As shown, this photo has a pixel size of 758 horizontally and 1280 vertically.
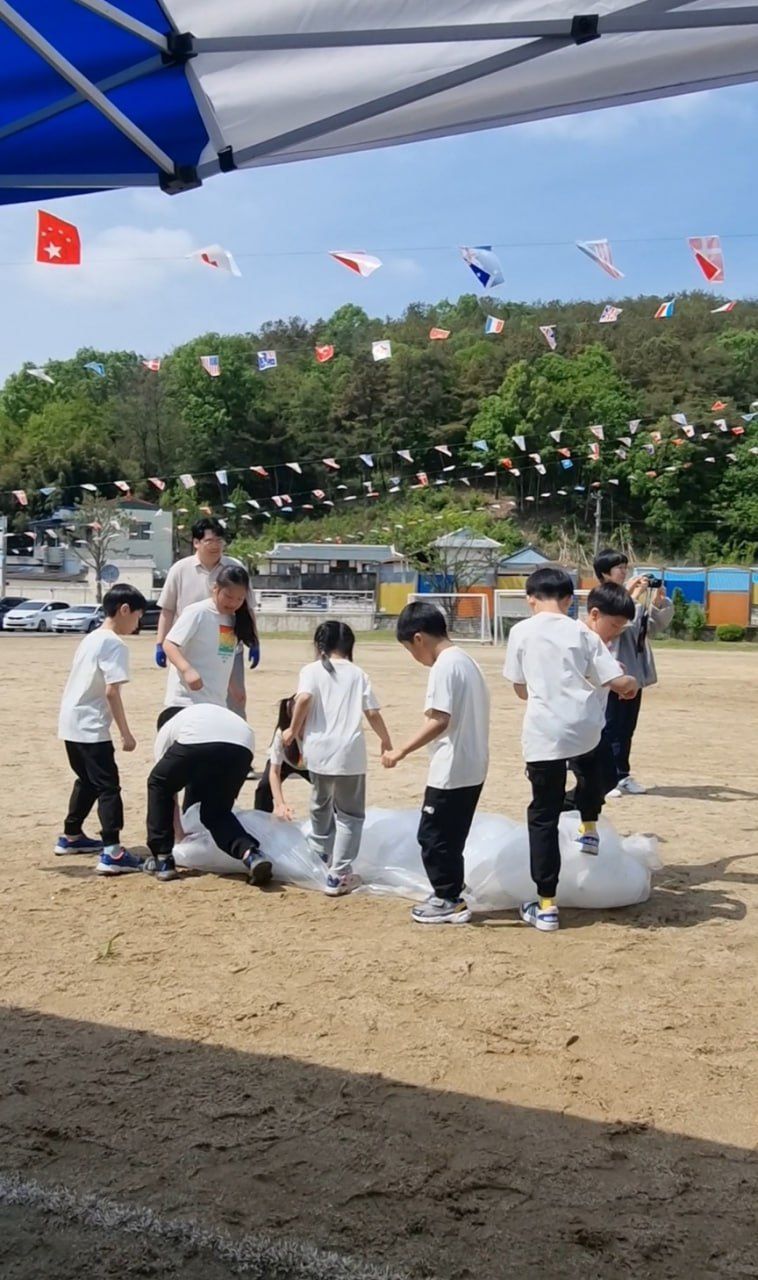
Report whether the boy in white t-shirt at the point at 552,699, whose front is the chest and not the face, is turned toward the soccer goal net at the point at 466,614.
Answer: yes

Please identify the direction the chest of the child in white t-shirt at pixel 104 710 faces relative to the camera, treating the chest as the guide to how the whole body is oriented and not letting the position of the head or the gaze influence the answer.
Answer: to the viewer's right

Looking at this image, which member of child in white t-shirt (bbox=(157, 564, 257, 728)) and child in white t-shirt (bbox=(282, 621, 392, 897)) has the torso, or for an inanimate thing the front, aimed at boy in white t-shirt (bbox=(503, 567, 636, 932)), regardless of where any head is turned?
child in white t-shirt (bbox=(157, 564, 257, 728))

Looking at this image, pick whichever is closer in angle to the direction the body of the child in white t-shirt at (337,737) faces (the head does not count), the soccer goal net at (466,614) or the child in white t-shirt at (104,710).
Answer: the soccer goal net

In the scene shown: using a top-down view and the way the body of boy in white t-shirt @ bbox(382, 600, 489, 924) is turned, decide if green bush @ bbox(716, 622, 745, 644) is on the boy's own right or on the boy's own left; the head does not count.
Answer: on the boy's own right

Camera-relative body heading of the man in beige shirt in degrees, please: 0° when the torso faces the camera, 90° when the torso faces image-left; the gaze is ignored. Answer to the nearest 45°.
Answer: approximately 0°

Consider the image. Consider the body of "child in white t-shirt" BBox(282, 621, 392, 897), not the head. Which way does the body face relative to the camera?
away from the camera

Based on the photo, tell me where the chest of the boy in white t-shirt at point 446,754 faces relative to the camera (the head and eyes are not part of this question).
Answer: to the viewer's left

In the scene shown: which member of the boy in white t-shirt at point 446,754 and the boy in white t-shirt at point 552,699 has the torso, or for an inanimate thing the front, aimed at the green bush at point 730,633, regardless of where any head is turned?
the boy in white t-shirt at point 552,699

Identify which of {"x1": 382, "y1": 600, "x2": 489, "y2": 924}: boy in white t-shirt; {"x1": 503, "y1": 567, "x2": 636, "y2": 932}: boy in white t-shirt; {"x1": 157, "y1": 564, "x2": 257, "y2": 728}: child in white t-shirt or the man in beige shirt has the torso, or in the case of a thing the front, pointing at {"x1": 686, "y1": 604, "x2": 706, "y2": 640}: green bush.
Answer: {"x1": 503, "y1": 567, "x2": 636, "y2": 932}: boy in white t-shirt

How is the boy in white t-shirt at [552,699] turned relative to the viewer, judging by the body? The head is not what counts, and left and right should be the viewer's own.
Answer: facing away from the viewer
